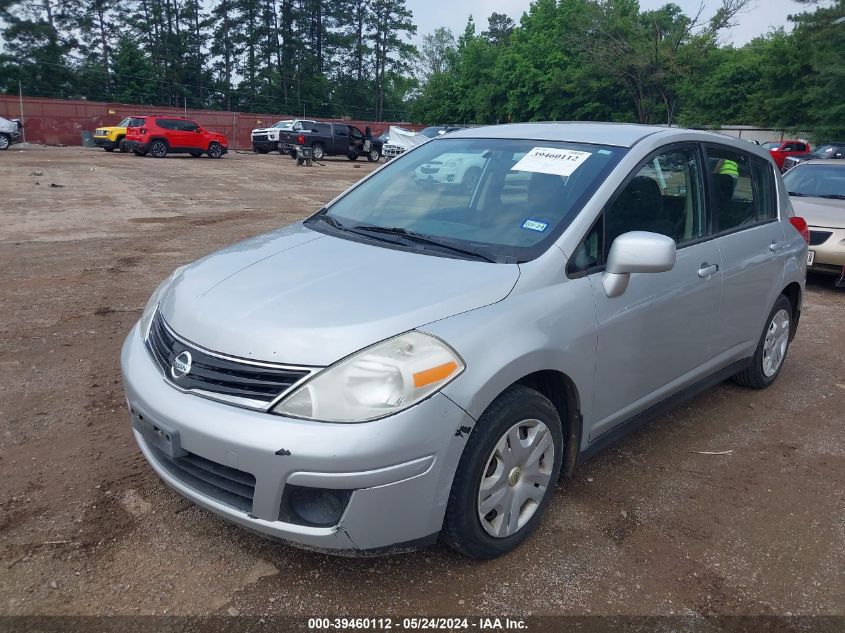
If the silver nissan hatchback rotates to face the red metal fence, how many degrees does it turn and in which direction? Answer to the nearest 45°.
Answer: approximately 90° to its right

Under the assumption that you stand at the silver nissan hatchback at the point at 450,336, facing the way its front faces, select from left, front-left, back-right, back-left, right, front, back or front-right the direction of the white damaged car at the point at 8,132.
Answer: right

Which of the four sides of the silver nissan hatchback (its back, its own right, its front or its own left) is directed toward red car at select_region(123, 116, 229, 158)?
right

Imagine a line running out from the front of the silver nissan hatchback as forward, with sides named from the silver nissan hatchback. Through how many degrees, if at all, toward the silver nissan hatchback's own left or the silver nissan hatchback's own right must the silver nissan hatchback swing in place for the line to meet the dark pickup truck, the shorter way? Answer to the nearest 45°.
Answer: approximately 135° to the silver nissan hatchback's own right

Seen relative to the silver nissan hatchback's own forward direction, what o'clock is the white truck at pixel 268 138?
The white truck is roughly at 4 o'clock from the silver nissan hatchback.

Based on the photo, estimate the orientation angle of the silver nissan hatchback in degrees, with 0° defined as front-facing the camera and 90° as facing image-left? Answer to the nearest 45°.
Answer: approximately 45°
